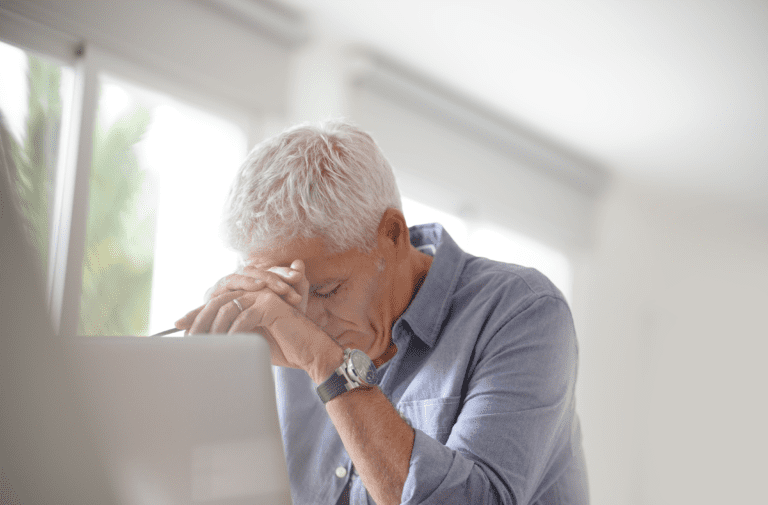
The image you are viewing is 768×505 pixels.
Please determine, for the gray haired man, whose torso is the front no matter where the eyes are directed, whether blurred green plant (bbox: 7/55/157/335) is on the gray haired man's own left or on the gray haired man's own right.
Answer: on the gray haired man's own right

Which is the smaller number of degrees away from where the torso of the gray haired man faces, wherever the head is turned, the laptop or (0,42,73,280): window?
the laptop

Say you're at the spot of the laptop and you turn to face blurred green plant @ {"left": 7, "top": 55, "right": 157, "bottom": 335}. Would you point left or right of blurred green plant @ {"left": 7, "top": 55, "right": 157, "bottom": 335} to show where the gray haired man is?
right

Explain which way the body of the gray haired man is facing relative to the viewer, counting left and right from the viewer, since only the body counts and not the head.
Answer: facing the viewer and to the left of the viewer

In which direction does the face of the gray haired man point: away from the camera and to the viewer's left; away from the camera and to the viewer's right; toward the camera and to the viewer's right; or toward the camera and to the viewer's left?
toward the camera and to the viewer's left

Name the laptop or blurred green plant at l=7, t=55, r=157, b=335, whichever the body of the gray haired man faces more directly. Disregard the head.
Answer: the laptop

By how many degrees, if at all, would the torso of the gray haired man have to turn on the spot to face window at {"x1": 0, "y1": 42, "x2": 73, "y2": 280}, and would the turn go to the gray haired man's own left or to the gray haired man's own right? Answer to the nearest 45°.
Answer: approximately 90° to the gray haired man's own right
